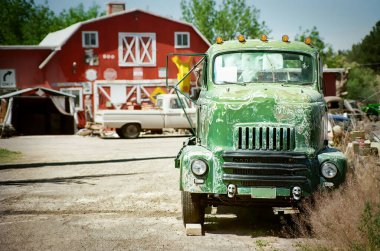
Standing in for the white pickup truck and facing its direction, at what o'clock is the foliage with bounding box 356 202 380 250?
The foliage is roughly at 3 o'clock from the white pickup truck.

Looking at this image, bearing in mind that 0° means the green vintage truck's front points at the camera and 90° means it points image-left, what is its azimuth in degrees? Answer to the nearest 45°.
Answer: approximately 0°

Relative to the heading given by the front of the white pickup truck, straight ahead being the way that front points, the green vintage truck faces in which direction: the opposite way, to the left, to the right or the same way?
to the right

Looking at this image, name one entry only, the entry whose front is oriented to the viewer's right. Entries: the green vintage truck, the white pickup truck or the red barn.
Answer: the white pickup truck

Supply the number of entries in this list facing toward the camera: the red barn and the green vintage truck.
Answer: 2

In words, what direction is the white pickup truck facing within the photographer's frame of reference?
facing to the right of the viewer

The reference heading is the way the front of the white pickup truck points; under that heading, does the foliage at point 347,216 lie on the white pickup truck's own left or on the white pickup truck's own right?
on the white pickup truck's own right

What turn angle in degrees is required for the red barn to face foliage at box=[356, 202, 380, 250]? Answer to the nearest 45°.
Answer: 0° — it already faces it
